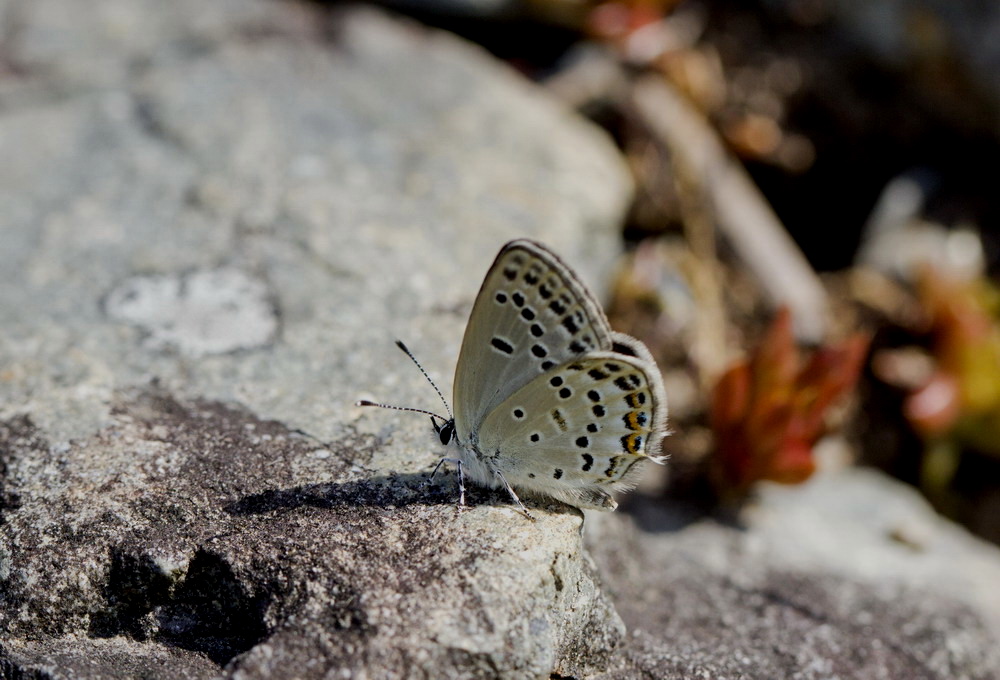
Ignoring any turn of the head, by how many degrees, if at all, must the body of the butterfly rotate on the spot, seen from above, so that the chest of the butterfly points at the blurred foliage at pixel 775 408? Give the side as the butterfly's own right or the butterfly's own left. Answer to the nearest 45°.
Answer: approximately 135° to the butterfly's own right

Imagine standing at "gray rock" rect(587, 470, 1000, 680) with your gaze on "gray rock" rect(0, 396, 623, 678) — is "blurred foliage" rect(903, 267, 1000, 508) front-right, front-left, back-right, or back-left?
back-right

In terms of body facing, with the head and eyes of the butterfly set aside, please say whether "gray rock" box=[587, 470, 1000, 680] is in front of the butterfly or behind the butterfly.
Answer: behind

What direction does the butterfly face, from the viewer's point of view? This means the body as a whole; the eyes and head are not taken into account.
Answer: to the viewer's left

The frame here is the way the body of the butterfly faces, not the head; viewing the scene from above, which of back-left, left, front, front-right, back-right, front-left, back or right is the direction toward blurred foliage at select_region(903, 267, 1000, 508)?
back-right
